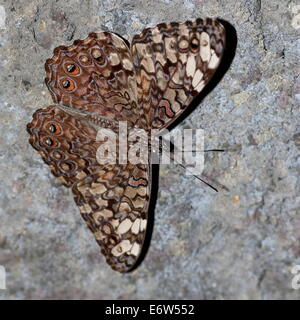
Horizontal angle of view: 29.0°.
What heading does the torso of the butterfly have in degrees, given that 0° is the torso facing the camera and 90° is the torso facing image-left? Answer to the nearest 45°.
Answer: approximately 270°
